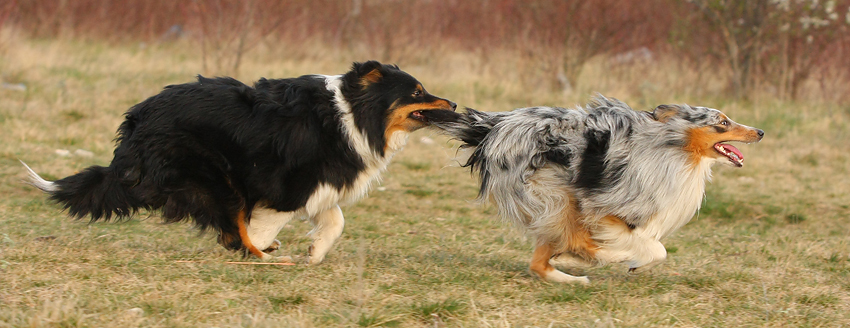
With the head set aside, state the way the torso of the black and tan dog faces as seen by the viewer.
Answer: to the viewer's right

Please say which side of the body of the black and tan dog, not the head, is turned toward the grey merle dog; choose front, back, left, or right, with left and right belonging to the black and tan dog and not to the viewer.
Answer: front

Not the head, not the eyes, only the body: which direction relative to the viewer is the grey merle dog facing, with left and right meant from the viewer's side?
facing to the right of the viewer

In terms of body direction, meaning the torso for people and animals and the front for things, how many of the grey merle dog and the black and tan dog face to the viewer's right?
2

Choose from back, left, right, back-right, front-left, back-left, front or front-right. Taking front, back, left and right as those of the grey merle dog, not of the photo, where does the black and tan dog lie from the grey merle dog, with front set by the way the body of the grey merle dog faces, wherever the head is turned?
back
